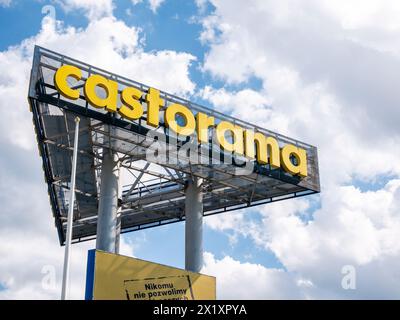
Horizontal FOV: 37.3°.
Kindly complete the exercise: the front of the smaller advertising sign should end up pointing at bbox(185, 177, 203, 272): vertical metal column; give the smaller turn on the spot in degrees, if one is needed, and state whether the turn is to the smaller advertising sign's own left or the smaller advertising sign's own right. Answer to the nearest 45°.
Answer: approximately 135° to the smaller advertising sign's own left

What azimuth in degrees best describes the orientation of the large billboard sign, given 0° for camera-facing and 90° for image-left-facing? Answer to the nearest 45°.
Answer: approximately 315°

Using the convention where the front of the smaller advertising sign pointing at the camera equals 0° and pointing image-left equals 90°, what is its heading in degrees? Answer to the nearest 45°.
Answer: approximately 315°
